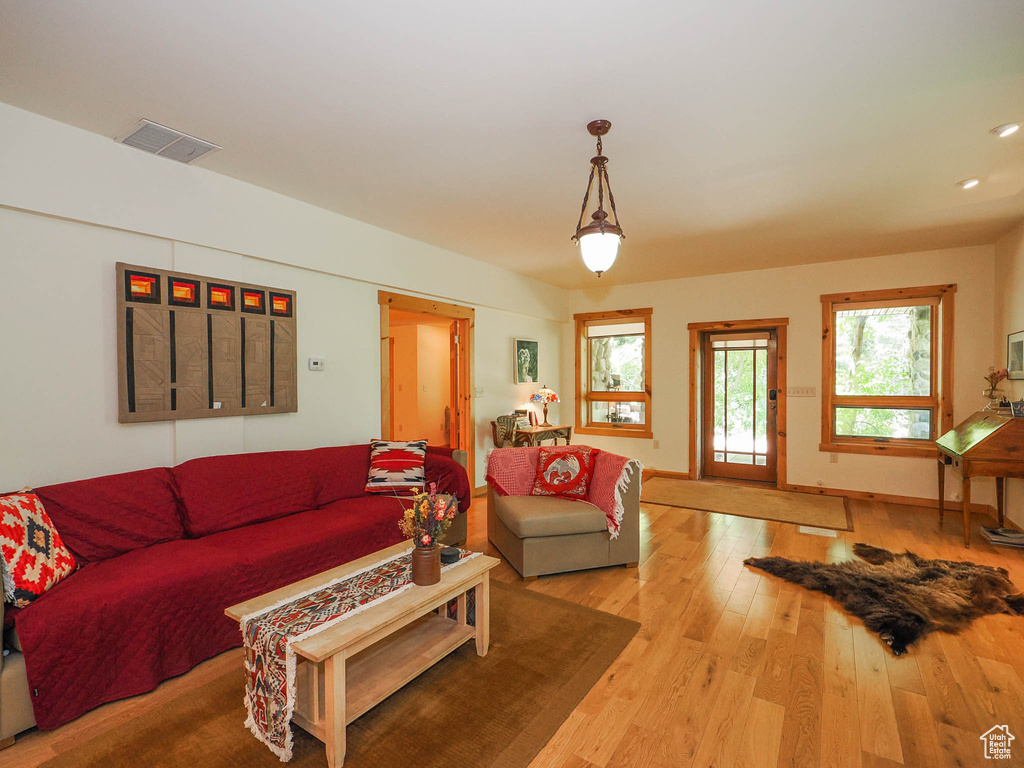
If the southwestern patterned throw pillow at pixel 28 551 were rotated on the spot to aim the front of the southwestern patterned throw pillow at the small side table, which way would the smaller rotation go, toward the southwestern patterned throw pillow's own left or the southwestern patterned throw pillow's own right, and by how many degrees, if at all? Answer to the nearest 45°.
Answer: approximately 45° to the southwestern patterned throw pillow's own left

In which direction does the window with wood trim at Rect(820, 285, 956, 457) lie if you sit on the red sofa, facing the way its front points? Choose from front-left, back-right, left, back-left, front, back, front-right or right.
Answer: front-left

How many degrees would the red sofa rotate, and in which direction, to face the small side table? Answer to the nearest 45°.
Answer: approximately 90° to its left

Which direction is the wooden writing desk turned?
to the viewer's left

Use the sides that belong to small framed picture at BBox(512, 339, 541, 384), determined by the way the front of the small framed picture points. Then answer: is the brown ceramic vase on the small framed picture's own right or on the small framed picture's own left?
on the small framed picture's own right

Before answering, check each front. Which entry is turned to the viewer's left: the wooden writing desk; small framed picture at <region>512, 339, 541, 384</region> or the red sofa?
the wooden writing desk

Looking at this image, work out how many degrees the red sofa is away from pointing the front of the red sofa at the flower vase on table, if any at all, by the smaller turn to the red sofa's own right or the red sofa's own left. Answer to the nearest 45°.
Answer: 0° — it already faces it

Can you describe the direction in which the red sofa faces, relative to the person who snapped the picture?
facing the viewer and to the right of the viewer

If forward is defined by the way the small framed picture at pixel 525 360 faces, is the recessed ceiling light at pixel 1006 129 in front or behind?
in front

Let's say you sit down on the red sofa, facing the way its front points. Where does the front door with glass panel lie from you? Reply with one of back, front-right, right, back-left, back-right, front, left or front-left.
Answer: front-left

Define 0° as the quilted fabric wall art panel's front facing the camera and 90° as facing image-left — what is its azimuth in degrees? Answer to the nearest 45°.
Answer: approximately 315°

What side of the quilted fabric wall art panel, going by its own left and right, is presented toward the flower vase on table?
front
